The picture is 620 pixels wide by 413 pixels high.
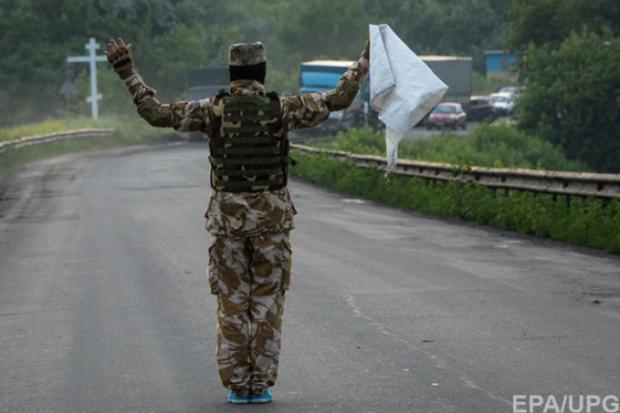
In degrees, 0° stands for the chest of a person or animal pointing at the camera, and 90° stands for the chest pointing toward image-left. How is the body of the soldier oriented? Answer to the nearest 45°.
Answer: approximately 180°

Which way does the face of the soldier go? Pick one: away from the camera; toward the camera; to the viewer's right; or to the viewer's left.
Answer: away from the camera

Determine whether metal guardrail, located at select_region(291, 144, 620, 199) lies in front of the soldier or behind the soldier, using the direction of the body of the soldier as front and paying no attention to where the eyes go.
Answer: in front
